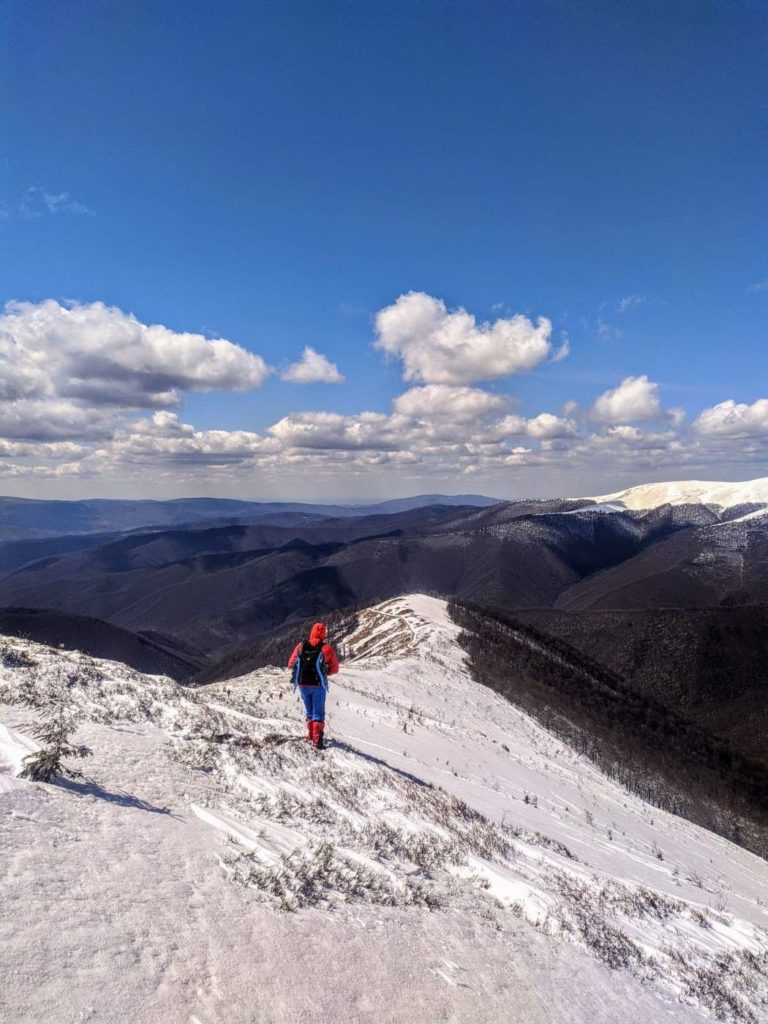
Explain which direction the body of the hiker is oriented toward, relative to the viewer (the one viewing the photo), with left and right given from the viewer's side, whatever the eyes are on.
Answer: facing away from the viewer

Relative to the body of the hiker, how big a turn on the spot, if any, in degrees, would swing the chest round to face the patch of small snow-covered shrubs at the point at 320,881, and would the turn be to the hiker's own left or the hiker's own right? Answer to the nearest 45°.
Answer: approximately 180°

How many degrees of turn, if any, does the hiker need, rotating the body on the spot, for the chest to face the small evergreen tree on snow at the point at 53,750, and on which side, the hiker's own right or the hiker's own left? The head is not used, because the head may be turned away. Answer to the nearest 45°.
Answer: approximately 135° to the hiker's own left
